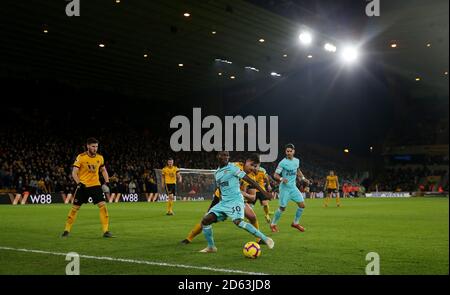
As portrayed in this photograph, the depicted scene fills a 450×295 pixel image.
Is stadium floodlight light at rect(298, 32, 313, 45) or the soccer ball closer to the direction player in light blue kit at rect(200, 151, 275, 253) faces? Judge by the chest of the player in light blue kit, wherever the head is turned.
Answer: the soccer ball

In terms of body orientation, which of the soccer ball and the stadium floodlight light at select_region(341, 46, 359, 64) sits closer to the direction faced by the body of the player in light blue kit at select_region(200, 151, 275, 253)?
the soccer ball

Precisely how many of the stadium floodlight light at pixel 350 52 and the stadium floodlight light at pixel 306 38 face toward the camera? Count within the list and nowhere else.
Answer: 2

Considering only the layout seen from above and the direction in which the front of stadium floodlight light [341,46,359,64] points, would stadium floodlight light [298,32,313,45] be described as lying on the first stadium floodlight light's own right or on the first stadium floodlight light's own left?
on the first stadium floodlight light's own right

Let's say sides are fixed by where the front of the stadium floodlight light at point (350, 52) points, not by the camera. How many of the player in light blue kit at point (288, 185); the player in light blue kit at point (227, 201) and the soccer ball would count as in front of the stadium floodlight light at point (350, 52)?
3

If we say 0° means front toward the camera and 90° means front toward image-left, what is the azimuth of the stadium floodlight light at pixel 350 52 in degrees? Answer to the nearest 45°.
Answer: approximately 0°

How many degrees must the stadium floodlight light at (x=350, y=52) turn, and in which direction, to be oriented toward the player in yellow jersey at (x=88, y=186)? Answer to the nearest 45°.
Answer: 0° — it already faces them

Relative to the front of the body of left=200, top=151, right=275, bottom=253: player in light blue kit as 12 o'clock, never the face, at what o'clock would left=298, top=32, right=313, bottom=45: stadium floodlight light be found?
The stadium floodlight light is roughly at 5 o'clock from the player in light blue kit.

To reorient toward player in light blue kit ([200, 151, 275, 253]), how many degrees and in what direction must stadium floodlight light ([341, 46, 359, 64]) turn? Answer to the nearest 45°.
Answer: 0° — it already faces them
